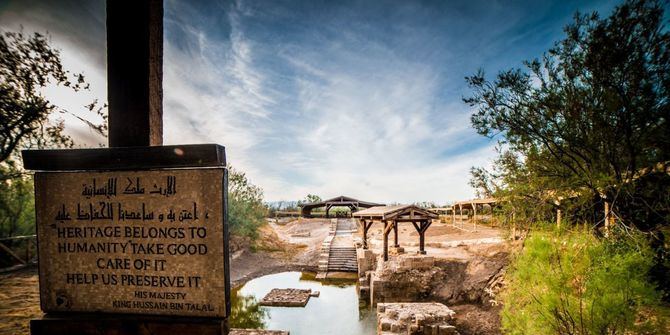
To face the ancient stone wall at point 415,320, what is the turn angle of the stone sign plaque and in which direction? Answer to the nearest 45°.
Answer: approximately 135° to its left

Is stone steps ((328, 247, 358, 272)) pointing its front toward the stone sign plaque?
yes

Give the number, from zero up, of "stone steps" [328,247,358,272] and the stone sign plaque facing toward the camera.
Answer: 2

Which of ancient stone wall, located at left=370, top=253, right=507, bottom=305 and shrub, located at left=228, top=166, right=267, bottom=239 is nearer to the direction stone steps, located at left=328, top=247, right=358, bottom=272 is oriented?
the ancient stone wall

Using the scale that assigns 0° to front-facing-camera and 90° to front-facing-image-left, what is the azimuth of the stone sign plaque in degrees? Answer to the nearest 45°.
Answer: approximately 0°

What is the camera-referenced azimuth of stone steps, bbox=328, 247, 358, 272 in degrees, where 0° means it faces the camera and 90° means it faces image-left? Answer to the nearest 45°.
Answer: approximately 0°
